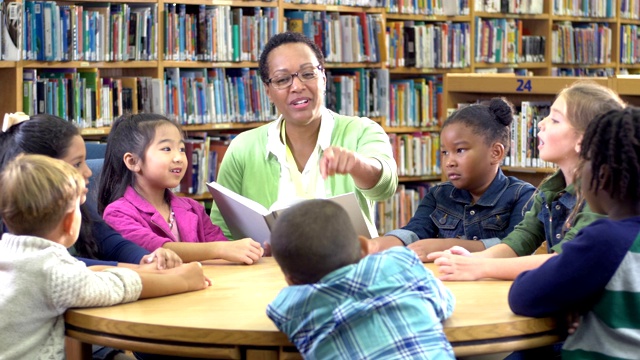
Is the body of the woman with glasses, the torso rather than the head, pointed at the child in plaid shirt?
yes

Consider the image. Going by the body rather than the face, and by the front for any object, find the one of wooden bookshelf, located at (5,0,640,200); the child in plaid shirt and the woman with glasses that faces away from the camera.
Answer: the child in plaid shirt

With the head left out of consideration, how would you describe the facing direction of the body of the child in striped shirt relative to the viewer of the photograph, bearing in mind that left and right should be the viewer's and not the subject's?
facing away from the viewer and to the left of the viewer

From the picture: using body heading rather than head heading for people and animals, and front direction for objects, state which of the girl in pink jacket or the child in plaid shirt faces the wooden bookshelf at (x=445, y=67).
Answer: the child in plaid shirt

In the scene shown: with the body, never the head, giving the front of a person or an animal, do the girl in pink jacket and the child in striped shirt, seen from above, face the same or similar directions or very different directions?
very different directions

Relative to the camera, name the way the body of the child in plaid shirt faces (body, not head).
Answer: away from the camera

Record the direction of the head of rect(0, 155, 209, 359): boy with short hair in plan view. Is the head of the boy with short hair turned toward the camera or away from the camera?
away from the camera

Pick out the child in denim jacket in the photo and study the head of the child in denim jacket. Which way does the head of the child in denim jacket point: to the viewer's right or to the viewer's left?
to the viewer's left

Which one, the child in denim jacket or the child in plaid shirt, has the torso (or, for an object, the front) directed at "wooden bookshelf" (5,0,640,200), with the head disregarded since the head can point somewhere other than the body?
the child in plaid shirt

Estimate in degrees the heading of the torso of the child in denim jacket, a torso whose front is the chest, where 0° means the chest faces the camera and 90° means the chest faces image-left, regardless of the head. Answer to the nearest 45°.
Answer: approximately 45°
